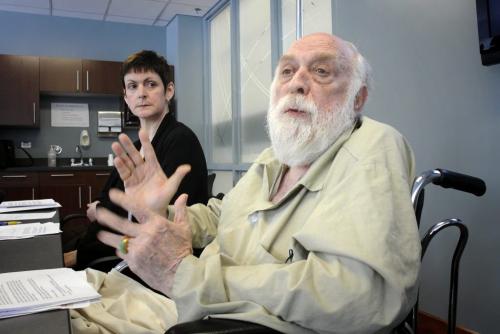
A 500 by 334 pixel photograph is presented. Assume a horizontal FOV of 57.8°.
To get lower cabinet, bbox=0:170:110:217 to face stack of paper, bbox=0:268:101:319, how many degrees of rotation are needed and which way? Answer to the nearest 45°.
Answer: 0° — it already faces it

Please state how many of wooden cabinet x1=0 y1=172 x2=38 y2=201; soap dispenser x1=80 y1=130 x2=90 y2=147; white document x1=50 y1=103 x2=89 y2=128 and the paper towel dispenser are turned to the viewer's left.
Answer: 0

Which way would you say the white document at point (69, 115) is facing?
toward the camera

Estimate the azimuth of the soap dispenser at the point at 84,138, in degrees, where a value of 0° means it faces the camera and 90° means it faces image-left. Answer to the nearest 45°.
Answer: approximately 0°

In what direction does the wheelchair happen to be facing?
to the viewer's left

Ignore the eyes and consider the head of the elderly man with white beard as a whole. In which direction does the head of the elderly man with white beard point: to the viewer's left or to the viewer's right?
to the viewer's left

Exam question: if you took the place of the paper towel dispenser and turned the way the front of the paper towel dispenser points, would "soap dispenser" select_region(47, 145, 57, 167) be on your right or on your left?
on your right

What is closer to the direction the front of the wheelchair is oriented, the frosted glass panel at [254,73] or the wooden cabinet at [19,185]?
the wooden cabinet

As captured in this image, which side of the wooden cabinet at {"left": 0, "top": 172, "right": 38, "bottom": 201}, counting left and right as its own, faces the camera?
front

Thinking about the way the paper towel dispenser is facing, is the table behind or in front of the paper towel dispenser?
in front

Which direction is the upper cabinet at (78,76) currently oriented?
toward the camera

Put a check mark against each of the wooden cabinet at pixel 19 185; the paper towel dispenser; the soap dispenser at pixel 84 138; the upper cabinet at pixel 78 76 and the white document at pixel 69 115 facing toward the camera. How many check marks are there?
5

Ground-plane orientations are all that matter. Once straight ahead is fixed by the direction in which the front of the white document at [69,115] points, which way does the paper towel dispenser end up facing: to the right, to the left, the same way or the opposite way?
the same way

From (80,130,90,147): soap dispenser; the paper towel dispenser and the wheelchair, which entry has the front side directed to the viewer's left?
the wheelchair

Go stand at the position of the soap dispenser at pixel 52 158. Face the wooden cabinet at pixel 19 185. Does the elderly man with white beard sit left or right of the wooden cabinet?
left

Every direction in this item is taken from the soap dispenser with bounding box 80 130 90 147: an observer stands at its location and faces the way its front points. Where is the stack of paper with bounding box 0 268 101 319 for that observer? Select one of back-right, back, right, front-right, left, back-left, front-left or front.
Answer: front

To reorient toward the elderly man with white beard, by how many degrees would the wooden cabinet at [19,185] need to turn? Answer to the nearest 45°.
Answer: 0° — it already faces them
